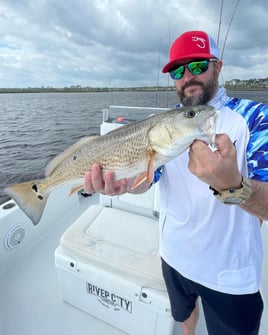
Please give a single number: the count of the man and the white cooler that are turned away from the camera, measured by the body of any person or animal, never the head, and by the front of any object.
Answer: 0

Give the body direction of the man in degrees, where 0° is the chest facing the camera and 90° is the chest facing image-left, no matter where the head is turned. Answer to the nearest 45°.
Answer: approximately 45°

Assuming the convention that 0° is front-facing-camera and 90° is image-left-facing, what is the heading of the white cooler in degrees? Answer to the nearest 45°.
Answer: approximately 45°
